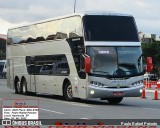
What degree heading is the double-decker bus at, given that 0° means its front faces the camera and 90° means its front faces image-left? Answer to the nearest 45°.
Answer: approximately 315°
